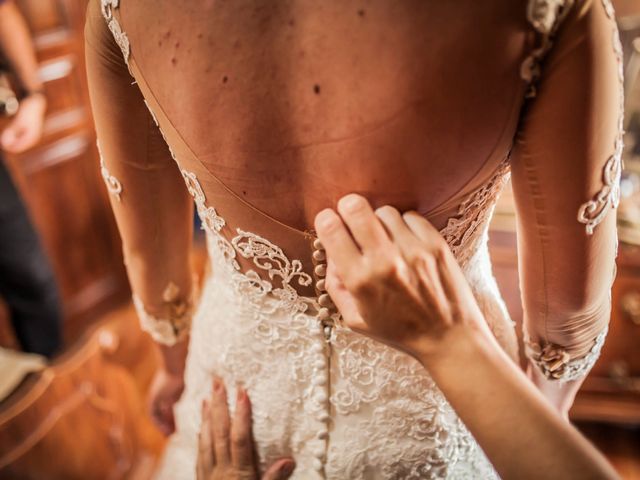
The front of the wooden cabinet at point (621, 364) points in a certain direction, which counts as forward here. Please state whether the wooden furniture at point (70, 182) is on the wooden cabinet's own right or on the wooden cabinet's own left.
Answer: on the wooden cabinet's own right

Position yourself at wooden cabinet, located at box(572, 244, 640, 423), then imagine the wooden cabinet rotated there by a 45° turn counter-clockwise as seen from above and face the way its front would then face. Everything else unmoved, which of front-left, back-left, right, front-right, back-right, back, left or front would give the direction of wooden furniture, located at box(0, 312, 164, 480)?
right

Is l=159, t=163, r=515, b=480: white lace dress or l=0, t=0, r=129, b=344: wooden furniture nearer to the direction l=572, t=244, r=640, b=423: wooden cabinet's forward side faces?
the white lace dress

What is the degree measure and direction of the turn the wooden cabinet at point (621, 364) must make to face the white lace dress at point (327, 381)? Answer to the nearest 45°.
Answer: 0° — it already faces it

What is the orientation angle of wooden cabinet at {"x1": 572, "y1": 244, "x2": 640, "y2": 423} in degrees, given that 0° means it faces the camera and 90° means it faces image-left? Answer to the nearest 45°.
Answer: approximately 0°

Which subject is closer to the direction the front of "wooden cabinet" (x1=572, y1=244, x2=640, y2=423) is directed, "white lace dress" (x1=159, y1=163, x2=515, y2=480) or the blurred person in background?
the white lace dress

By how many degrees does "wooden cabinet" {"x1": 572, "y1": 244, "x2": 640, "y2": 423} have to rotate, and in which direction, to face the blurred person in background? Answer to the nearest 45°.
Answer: approximately 90° to its right
